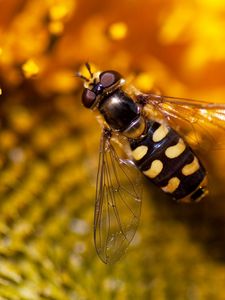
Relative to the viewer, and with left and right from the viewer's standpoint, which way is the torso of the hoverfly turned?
facing away from the viewer and to the left of the viewer
